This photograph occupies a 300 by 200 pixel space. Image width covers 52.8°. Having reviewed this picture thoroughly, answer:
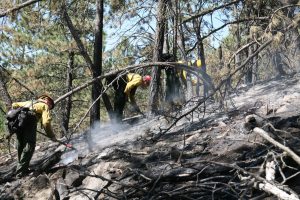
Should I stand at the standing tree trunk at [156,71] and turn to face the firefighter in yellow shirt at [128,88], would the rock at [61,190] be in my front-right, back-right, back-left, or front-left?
front-left

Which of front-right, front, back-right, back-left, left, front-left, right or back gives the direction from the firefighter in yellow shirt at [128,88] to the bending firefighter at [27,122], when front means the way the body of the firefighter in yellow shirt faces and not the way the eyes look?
back-right

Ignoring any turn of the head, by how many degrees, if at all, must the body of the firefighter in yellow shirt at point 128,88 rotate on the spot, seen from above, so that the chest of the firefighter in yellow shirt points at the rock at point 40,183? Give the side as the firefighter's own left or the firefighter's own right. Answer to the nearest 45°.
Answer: approximately 135° to the firefighter's own right

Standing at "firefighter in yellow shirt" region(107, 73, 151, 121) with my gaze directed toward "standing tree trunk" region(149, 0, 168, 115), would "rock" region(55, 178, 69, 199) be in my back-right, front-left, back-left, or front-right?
back-right

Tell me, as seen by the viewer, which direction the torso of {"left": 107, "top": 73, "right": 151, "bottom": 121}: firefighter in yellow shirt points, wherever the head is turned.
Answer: to the viewer's right

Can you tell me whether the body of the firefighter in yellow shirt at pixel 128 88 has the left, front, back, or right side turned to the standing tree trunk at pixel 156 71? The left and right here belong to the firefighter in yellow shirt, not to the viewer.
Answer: front

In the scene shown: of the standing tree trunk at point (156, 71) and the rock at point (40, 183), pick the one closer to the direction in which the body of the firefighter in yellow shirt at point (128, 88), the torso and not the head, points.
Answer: the standing tree trunk
